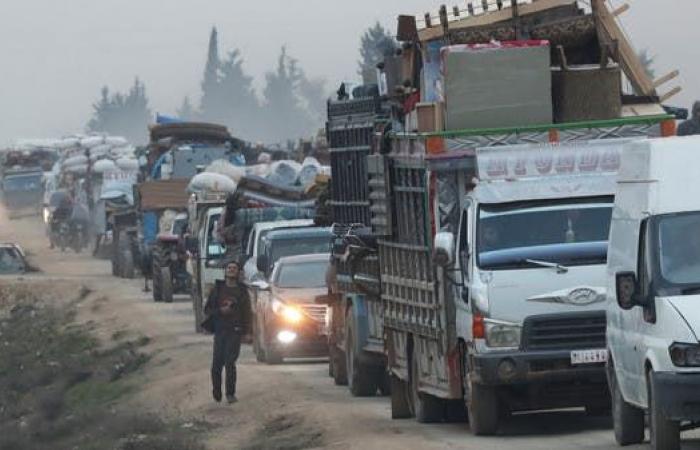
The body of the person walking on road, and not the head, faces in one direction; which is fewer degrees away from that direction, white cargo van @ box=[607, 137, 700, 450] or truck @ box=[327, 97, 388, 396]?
the white cargo van

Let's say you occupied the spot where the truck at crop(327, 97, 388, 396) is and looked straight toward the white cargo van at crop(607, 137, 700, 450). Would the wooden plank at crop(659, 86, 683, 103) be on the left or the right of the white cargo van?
left

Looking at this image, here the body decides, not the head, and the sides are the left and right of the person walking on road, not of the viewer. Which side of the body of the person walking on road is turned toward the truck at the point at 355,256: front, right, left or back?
left

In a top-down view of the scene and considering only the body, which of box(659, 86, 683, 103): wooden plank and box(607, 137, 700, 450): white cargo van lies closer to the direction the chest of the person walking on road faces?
the white cargo van

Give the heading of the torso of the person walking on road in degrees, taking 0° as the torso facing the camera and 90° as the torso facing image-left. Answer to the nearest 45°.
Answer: approximately 0°

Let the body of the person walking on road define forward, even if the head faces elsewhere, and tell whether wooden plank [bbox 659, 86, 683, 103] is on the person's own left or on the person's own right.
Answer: on the person's own left
